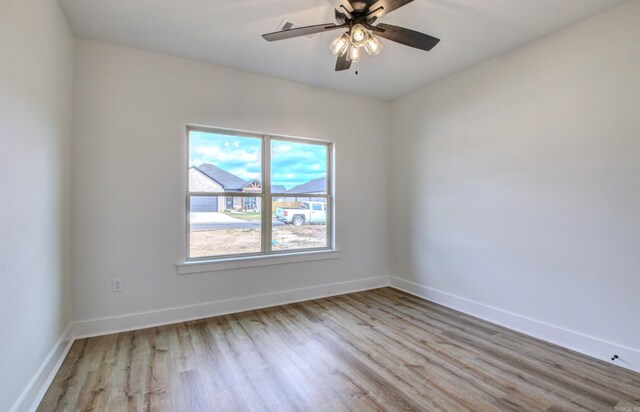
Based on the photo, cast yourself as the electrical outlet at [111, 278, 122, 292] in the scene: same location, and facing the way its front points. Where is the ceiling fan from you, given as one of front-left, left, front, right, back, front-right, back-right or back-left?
front-left

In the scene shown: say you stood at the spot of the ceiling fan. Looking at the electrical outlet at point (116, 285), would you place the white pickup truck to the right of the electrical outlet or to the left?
right

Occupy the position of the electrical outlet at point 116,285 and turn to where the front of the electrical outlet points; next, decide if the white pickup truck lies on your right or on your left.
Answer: on your left

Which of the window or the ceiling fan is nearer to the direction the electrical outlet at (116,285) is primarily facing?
the ceiling fan

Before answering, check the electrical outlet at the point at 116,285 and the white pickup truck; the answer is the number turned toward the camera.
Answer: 1

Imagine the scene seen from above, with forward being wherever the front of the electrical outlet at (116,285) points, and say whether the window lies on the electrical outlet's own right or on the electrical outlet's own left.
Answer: on the electrical outlet's own left

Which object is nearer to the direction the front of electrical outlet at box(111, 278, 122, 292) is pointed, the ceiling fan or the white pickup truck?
the ceiling fan

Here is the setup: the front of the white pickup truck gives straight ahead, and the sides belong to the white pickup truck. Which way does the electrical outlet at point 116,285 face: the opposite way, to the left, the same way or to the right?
to the right

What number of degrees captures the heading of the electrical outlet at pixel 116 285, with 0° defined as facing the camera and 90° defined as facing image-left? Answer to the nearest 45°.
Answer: approximately 0°

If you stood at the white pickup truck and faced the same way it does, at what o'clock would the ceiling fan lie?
The ceiling fan is roughly at 4 o'clock from the white pickup truck.

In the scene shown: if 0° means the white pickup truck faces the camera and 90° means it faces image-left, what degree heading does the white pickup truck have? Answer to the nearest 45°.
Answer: approximately 225°
